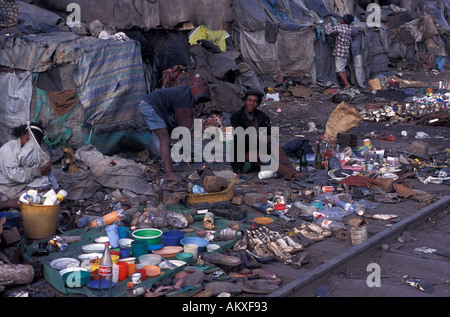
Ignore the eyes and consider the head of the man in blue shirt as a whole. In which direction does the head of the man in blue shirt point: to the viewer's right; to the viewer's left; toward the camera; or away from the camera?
to the viewer's right

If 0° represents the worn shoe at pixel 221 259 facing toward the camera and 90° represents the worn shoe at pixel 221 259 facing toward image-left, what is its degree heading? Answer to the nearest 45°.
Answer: approximately 270°

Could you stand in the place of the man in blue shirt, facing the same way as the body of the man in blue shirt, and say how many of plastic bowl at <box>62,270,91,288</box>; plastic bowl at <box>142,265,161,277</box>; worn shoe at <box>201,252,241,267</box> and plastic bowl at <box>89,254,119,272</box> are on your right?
4

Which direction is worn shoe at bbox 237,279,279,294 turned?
to the viewer's right

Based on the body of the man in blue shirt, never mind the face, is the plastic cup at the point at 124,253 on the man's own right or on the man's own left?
on the man's own right

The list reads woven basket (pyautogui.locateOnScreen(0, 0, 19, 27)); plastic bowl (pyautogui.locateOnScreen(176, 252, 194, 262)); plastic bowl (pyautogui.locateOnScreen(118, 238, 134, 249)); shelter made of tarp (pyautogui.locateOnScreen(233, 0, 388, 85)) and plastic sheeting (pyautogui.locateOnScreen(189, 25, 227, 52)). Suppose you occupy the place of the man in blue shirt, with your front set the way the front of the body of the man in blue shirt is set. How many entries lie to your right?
2

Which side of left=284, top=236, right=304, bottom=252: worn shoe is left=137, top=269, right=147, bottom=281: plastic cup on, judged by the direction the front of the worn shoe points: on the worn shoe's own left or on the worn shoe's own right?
on the worn shoe's own right

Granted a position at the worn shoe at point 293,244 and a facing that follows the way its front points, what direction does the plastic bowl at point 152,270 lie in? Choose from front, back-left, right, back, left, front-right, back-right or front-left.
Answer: right

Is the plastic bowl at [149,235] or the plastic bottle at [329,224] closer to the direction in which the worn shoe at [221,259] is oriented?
the plastic bottle
